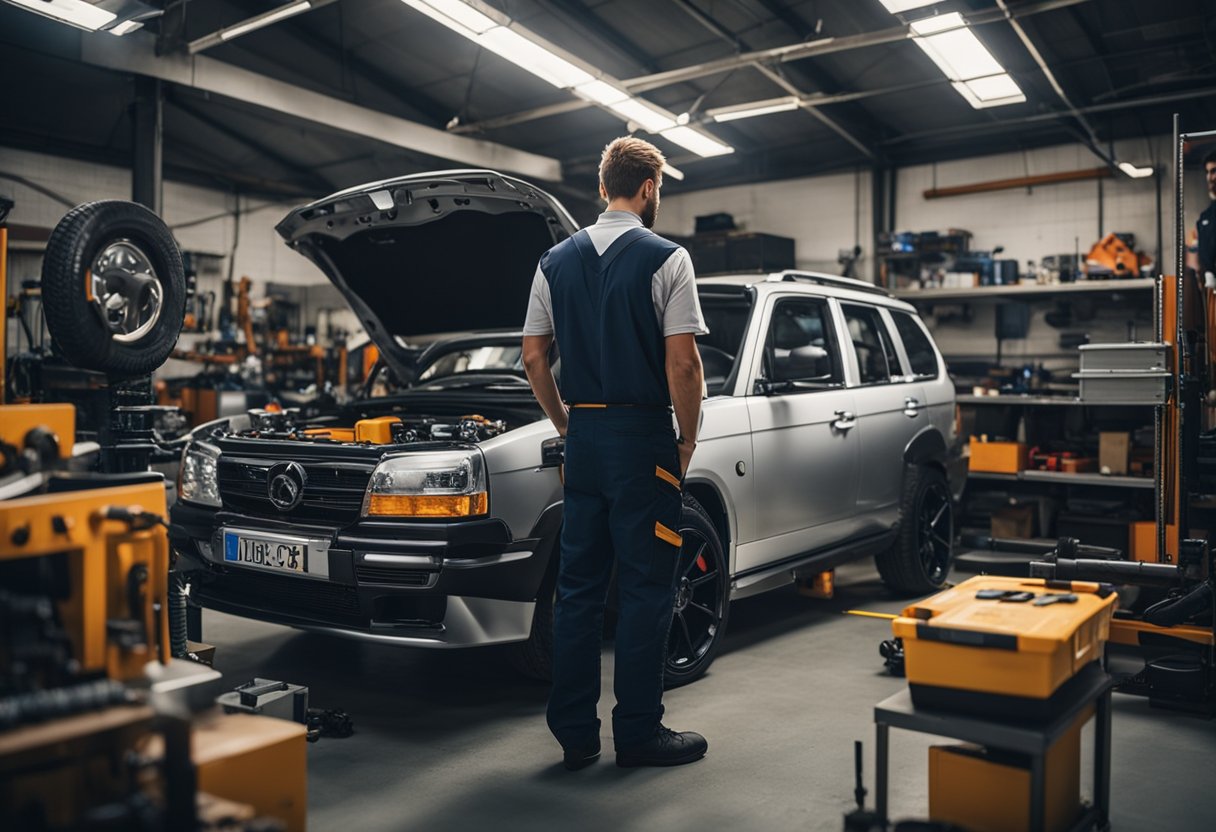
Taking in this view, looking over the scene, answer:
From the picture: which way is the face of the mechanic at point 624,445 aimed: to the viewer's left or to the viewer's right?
to the viewer's right

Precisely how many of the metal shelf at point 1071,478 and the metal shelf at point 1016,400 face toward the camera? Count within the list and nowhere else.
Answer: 2

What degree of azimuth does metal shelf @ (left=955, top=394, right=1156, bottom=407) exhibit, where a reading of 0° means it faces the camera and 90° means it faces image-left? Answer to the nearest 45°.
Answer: approximately 0°

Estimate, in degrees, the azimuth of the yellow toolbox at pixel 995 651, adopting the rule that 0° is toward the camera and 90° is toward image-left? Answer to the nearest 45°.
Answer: approximately 45°

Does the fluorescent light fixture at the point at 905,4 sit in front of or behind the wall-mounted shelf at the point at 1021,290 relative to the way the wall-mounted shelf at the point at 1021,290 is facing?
in front

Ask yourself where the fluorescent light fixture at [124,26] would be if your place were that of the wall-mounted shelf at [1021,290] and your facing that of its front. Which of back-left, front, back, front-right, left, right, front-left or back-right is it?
front-right

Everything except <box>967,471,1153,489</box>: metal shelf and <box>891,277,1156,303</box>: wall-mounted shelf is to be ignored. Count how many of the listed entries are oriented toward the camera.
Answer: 2

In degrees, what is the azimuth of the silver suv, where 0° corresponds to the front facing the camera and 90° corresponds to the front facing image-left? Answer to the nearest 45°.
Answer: approximately 45°

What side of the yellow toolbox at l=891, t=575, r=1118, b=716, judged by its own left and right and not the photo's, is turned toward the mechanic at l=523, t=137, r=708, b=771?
right

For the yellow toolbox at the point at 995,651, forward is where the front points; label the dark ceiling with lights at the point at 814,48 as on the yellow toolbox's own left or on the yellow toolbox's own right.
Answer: on the yellow toolbox's own right
